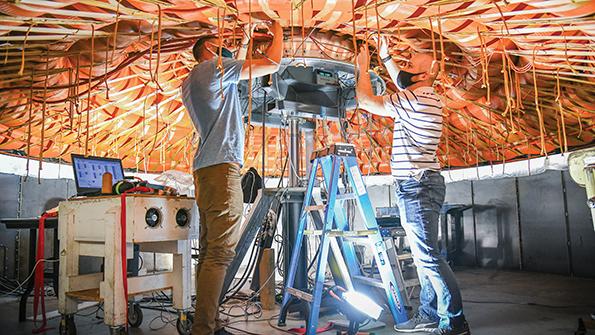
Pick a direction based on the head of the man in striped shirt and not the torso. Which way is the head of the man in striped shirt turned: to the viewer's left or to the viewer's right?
to the viewer's left

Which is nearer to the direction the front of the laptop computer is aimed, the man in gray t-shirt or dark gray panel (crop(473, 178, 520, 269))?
the man in gray t-shirt

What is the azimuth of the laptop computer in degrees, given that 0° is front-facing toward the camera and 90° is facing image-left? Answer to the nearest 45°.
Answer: approximately 315°

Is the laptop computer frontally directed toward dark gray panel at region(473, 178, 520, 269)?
no

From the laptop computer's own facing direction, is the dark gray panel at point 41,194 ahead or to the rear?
to the rear

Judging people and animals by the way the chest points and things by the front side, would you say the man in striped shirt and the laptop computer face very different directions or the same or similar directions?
very different directions

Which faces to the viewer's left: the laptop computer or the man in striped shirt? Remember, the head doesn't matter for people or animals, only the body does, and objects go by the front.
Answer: the man in striped shirt

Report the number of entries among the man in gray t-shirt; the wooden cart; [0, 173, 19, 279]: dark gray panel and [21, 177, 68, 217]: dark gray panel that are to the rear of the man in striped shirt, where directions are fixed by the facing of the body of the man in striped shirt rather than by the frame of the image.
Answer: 0

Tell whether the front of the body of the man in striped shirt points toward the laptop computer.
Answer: yes

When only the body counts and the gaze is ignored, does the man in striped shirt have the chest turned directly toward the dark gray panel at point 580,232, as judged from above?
no

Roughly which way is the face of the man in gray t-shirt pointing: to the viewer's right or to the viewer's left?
to the viewer's right

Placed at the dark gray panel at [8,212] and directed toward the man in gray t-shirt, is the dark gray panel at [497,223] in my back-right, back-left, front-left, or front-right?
front-left

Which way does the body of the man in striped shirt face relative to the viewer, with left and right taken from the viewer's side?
facing to the left of the viewer
